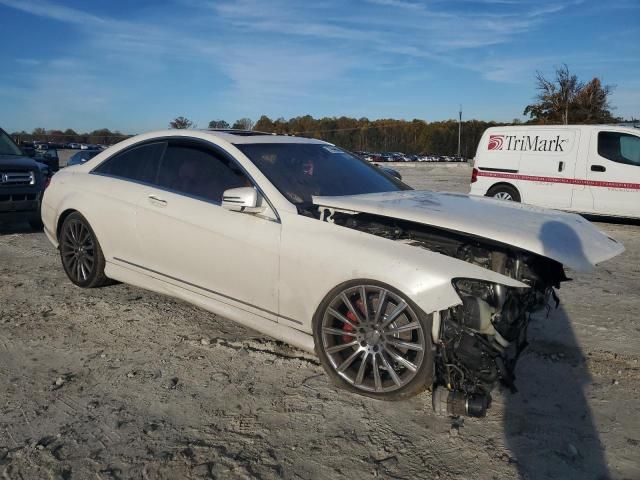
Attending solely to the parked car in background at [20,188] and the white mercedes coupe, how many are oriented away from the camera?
0

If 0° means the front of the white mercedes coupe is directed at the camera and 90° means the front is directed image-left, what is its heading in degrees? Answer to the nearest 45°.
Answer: approximately 315°

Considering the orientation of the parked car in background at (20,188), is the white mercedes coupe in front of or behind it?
in front

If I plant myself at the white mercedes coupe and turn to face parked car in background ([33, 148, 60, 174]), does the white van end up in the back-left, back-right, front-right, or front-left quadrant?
front-right

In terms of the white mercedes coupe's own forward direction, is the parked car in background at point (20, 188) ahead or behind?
behind

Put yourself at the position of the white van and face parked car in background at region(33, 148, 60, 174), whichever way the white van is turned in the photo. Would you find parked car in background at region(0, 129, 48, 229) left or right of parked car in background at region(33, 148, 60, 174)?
left

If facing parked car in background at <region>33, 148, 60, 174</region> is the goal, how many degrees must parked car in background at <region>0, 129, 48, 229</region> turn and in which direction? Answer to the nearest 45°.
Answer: approximately 135° to its left

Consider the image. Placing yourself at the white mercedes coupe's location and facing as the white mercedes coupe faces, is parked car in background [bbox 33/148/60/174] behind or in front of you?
behind

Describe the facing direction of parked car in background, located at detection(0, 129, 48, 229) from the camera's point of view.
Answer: facing the viewer and to the right of the viewer
